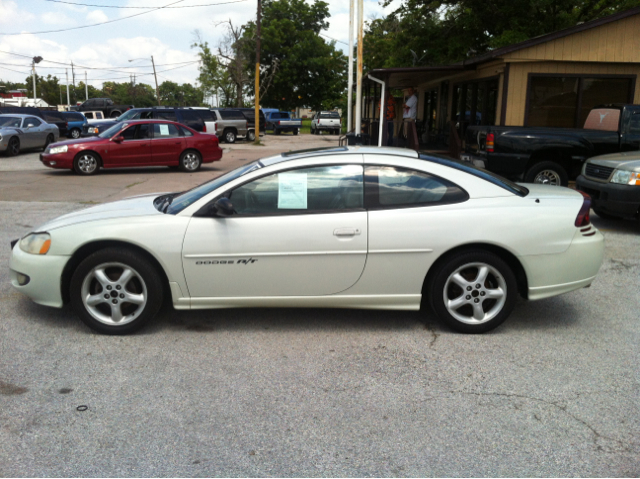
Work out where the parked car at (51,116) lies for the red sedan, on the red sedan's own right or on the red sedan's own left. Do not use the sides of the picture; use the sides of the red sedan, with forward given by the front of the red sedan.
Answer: on the red sedan's own right

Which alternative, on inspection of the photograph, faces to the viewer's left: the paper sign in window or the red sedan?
the red sedan

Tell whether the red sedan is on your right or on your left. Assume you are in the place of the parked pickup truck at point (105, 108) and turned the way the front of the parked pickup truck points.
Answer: on your left

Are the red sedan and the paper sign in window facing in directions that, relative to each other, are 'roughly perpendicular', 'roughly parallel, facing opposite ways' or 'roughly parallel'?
roughly perpendicular

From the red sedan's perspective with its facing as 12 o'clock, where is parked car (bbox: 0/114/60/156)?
The parked car is roughly at 2 o'clock from the red sedan.

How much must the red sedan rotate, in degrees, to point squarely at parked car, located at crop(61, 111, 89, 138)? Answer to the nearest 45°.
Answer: approximately 90° to its right

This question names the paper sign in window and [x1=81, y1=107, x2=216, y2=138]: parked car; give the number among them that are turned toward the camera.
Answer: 1

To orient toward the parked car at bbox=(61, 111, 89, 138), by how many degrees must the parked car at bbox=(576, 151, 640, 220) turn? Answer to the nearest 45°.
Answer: approximately 90° to its right

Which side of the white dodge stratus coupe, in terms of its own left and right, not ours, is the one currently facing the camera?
left

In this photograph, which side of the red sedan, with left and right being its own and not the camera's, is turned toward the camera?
left
